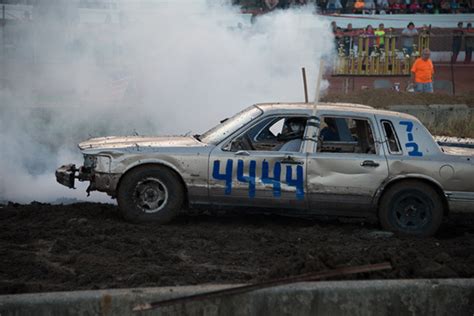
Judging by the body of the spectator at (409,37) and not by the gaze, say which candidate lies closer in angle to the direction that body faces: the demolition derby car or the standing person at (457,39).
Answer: the demolition derby car

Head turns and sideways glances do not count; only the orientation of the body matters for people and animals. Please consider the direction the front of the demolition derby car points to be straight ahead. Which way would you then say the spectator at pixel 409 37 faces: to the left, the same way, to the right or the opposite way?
to the left

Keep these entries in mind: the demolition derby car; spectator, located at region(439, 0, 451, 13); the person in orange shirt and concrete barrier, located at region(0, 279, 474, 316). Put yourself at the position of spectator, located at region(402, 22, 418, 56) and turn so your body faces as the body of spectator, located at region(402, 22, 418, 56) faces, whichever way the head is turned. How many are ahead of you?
3

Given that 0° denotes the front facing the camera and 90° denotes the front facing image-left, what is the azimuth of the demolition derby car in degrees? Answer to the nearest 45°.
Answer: approximately 90°

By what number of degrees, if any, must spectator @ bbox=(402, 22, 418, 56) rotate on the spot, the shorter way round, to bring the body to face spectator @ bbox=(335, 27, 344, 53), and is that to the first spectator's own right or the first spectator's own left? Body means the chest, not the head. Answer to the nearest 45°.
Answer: approximately 45° to the first spectator's own right

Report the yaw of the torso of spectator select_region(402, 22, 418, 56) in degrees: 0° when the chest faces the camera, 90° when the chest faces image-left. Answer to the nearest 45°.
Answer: approximately 0°

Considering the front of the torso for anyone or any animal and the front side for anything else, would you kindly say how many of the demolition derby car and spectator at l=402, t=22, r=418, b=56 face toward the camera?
1

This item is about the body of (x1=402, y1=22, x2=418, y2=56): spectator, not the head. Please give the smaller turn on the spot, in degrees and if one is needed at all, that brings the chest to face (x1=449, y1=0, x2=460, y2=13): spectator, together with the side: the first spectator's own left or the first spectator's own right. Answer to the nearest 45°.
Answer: approximately 135° to the first spectator's own left

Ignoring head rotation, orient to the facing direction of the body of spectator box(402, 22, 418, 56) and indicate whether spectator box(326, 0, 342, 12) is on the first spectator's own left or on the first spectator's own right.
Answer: on the first spectator's own right

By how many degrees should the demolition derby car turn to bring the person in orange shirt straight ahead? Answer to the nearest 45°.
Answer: approximately 90° to its right

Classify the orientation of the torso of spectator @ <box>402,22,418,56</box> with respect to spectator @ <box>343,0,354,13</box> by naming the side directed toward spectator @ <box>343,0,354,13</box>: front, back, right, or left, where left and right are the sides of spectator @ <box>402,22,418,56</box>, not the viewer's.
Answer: back

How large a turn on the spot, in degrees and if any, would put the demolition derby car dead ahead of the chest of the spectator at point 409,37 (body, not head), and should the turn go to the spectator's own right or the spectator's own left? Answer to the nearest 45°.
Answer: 0° — they already face it

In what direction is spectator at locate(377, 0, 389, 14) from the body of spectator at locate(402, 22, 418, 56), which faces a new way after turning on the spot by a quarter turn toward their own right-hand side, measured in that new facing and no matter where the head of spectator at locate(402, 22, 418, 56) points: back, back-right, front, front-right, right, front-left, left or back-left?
front-right
